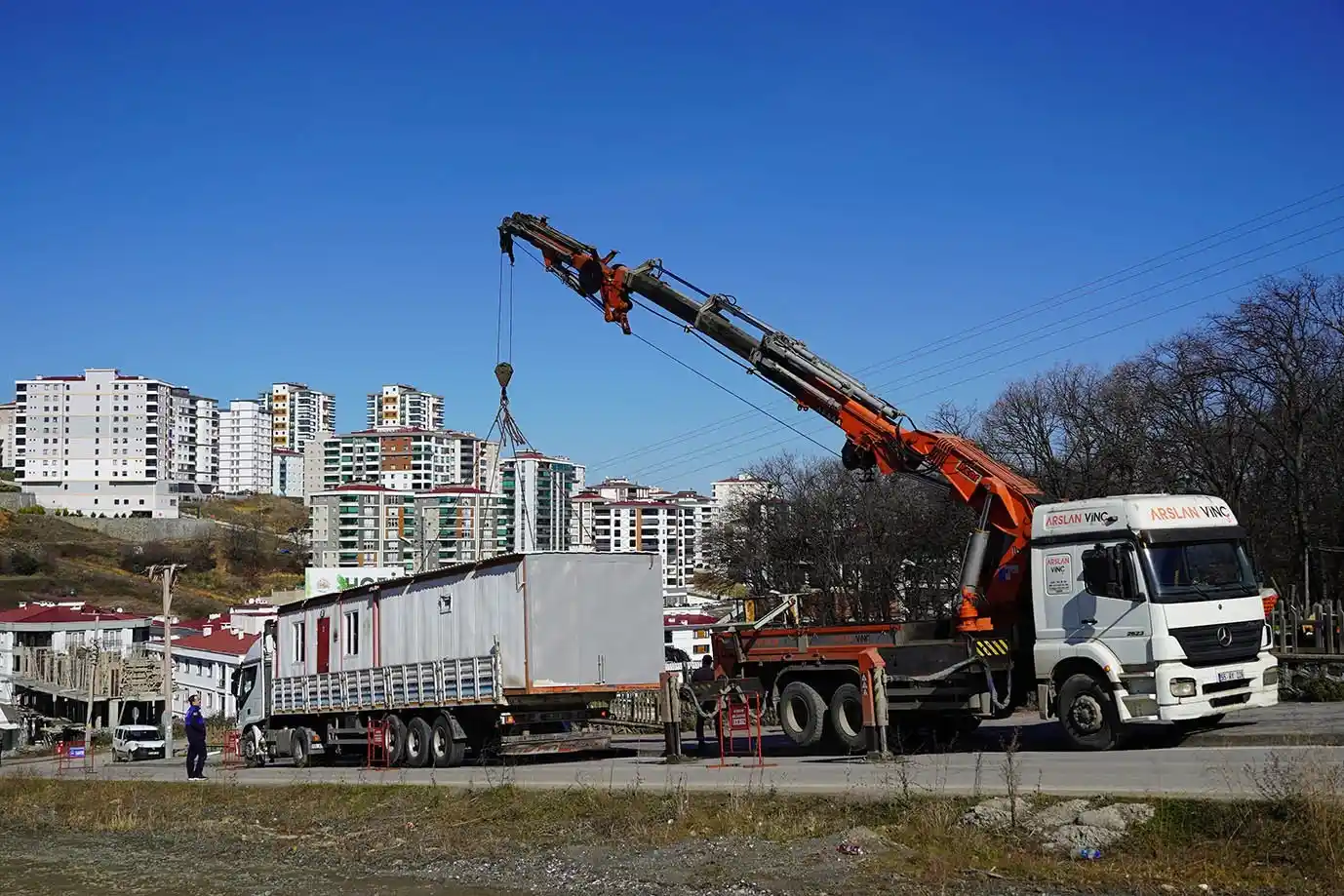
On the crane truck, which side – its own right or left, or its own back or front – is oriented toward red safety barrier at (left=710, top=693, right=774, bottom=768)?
back

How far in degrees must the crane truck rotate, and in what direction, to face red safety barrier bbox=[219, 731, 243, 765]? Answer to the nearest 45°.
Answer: approximately 180°

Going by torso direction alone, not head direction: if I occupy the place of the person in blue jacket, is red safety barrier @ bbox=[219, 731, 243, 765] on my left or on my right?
on my left

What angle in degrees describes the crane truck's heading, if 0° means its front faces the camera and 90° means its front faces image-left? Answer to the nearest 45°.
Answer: approximately 315°

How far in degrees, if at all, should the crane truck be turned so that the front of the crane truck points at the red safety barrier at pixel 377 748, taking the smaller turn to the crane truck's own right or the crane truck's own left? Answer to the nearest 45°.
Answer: approximately 180°

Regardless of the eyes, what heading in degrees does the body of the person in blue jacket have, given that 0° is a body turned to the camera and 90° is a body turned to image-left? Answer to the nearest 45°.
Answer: approximately 270°

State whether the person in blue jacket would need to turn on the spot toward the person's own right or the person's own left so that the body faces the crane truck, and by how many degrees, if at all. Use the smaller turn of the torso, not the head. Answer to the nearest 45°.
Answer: approximately 45° to the person's own right
